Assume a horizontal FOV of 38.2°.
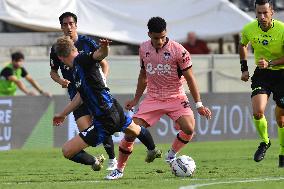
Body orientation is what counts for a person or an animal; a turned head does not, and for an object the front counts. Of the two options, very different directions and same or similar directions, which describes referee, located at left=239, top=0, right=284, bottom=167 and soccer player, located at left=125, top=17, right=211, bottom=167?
same or similar directions

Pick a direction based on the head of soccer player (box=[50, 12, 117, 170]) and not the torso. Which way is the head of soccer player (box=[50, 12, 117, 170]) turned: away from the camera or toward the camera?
toward the camera

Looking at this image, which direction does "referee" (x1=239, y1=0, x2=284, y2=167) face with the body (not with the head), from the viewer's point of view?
toward the camera

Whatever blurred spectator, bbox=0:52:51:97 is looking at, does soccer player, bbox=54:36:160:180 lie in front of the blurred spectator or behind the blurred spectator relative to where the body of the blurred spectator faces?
in front

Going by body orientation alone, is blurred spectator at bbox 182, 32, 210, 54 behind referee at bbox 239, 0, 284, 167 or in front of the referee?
behind

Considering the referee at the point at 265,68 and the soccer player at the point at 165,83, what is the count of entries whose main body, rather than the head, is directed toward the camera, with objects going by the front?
2

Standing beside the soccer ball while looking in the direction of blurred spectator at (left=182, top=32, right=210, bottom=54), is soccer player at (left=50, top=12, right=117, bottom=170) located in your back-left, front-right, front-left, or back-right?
front-left

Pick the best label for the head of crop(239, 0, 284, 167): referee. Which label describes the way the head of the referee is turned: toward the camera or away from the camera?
toward the camera
